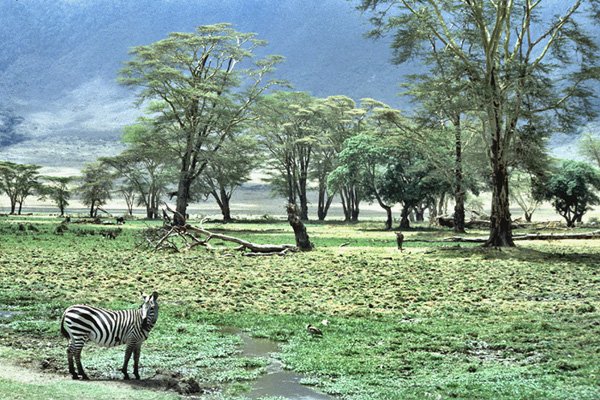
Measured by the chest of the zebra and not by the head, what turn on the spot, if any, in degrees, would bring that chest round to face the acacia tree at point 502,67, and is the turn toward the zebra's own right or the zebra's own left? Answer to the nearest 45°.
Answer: approximately 45° to the zebra's own left

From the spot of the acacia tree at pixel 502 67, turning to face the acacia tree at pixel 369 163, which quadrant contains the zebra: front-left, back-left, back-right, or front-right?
back-left

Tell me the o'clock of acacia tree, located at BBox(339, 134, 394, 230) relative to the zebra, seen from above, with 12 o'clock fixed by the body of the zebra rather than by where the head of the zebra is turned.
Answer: The acacia tree is roughly at 10 o'clock from the zebra.

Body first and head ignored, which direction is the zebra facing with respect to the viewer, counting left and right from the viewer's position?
facing to the right of the viewer

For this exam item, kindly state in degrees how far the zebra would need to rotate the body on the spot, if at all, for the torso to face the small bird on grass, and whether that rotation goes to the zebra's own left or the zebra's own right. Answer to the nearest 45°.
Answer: approximately 45° to the zebra's own left

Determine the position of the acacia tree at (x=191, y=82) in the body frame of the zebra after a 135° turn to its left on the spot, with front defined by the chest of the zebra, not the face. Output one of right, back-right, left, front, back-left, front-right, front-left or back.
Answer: front-right
